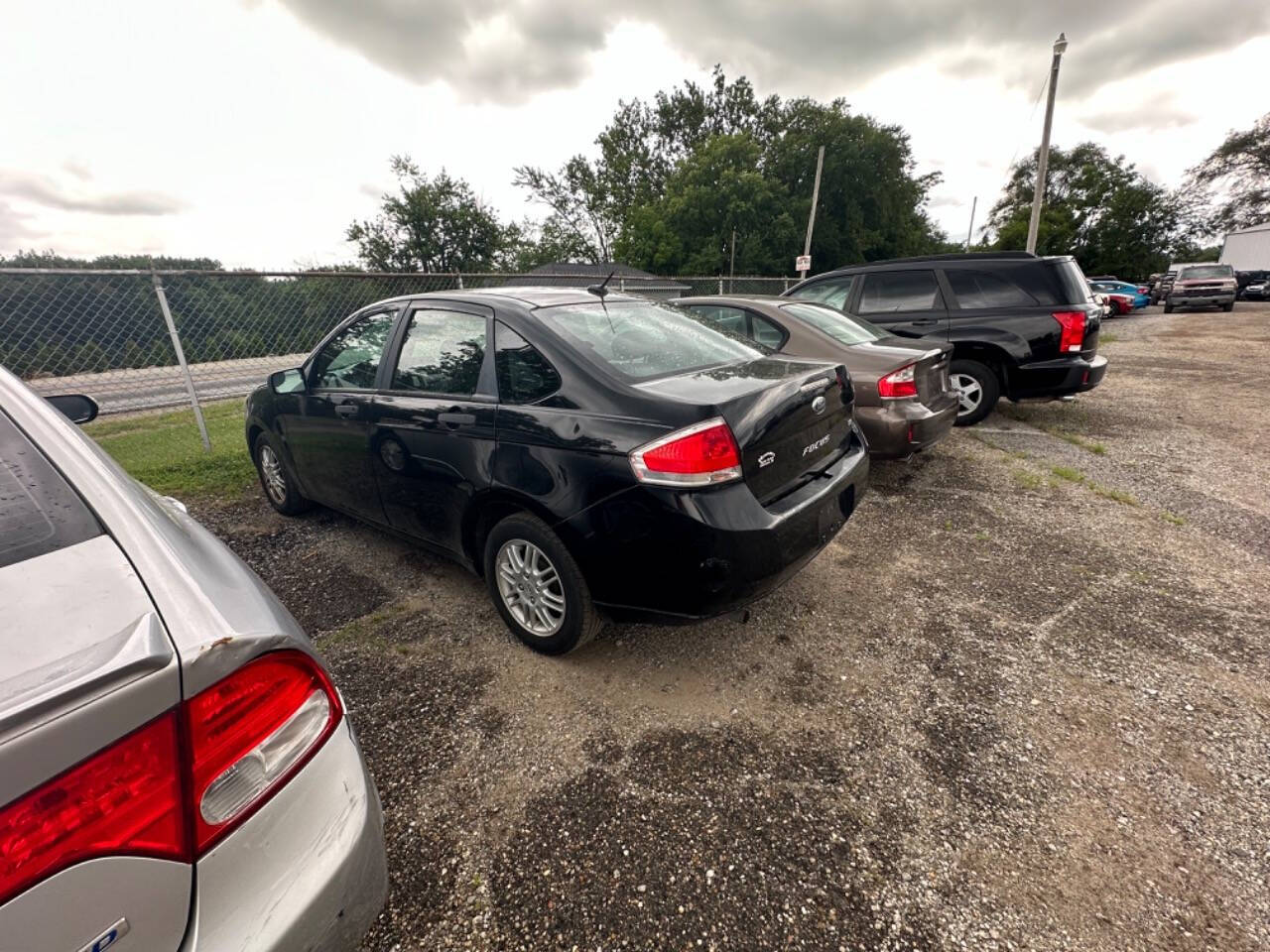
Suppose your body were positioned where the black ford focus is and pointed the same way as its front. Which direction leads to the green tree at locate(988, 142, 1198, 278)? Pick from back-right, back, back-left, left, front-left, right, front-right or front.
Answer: right

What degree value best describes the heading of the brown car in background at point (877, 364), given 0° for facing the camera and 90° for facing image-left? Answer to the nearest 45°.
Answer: approximately 135°

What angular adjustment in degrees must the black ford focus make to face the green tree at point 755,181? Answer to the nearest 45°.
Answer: approximately 45° to its right

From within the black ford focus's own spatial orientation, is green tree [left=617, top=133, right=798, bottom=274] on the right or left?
on its right

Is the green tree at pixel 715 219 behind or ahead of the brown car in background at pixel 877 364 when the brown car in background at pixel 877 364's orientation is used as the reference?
ahead

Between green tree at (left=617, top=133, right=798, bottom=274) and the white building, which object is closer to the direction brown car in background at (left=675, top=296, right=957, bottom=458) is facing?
the green tree

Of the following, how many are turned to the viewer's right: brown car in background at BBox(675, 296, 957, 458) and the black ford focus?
0

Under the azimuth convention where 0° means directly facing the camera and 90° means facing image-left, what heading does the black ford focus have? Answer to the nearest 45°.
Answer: approximately 135°

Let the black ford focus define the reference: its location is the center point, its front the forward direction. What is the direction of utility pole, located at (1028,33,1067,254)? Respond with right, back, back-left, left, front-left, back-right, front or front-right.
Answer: right

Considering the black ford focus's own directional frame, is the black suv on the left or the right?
on its right
